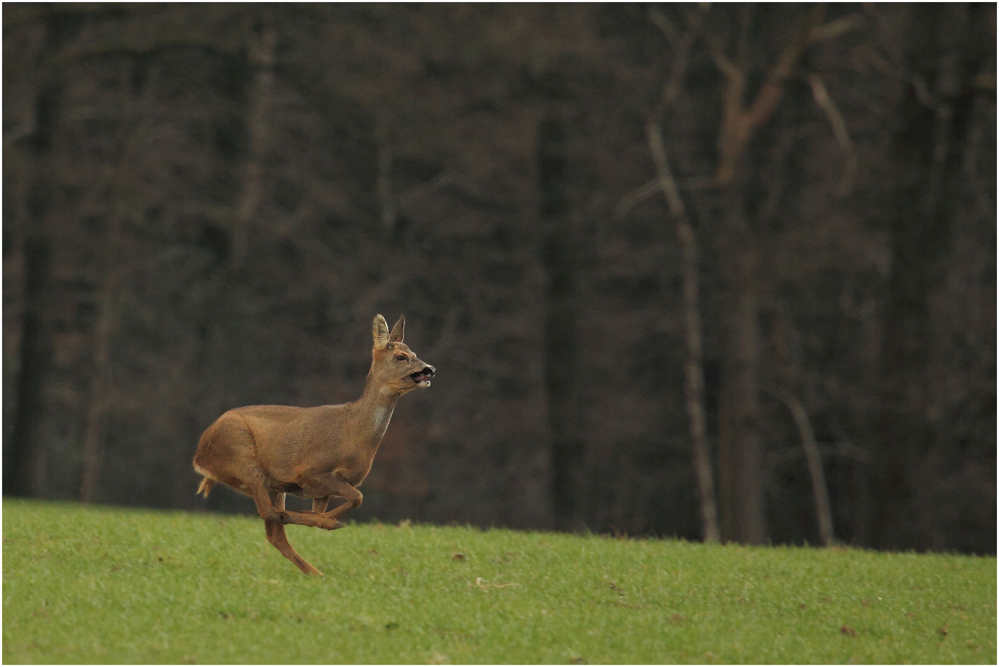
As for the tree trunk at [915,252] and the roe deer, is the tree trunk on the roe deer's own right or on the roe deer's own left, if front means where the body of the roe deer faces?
on the roe deer's own left

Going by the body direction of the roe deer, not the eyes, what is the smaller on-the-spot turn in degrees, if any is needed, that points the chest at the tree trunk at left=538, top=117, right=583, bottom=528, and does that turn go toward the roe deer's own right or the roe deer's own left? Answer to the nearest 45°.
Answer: approximately 90° to the roe deer's own left

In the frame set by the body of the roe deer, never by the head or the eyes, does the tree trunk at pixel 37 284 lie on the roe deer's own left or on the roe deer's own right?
on the roe deer's own left

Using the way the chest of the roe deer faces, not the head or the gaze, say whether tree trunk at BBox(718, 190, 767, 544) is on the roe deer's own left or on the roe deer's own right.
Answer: on the roe deer's own left

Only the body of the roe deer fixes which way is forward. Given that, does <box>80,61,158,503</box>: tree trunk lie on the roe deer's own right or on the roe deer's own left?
on the roe deer's own left

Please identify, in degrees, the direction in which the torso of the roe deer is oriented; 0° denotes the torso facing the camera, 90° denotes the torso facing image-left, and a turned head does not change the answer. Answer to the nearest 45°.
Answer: approximately 270°

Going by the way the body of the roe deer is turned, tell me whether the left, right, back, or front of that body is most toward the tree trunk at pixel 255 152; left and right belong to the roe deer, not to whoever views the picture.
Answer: left
